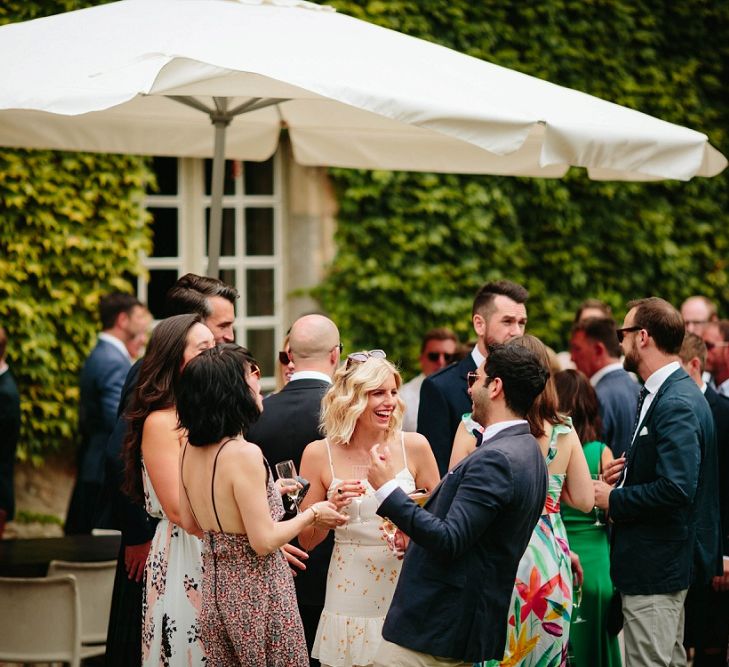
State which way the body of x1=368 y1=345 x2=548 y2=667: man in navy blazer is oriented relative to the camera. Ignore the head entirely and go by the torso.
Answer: to the viewer's left

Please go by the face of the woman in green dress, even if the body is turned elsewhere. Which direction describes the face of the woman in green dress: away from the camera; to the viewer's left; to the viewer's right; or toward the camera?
away from the camera

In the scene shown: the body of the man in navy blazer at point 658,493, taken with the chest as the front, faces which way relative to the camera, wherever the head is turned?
to the viewer's left

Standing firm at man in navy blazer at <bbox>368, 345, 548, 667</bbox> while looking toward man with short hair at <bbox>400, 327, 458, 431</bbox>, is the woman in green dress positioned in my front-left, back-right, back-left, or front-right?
front-right

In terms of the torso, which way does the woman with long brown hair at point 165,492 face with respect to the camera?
to the viewer's right

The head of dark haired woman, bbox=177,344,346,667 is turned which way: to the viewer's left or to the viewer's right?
to the viewer's right

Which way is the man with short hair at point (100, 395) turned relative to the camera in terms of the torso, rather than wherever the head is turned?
to the viewer's right

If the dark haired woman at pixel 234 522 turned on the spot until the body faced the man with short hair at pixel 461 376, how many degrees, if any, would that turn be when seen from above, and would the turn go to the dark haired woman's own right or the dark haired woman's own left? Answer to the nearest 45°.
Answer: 0° — they already face them

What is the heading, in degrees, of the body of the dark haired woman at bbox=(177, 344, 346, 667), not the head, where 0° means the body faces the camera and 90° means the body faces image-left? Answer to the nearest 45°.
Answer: approximately 225°

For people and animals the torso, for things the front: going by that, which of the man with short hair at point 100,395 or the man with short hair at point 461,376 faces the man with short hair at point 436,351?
the man with short hair at point 100,395

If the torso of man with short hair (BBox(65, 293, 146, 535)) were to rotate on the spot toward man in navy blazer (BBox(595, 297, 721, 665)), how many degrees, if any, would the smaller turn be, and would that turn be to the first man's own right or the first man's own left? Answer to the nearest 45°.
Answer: approximately 45° to the first man's own right

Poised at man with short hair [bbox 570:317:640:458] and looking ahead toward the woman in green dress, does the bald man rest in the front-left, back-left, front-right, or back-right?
front-right

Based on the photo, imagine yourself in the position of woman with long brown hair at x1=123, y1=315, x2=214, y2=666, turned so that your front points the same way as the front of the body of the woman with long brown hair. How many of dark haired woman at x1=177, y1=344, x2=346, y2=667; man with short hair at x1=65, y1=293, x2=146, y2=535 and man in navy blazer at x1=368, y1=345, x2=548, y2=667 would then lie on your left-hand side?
1

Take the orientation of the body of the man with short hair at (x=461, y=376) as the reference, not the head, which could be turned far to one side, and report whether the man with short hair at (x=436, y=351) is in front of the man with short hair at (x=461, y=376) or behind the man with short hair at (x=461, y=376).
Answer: behind

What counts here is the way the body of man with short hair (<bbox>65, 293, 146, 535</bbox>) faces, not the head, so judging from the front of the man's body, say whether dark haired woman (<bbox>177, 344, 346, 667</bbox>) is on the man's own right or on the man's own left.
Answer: on the man's own right

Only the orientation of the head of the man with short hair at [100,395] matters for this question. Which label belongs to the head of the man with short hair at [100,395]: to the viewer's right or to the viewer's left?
to the viewer's right

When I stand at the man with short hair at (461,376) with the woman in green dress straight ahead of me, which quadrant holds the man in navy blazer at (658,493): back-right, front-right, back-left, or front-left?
front-right

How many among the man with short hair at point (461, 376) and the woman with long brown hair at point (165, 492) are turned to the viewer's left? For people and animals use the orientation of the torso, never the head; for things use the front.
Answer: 0

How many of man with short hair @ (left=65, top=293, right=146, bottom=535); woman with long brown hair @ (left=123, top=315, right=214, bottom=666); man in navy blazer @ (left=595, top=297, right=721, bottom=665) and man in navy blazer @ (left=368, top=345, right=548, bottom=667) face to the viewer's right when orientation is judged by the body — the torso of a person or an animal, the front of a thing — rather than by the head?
2

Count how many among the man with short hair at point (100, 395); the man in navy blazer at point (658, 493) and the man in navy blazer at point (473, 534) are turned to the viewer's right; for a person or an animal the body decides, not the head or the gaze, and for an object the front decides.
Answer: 1
